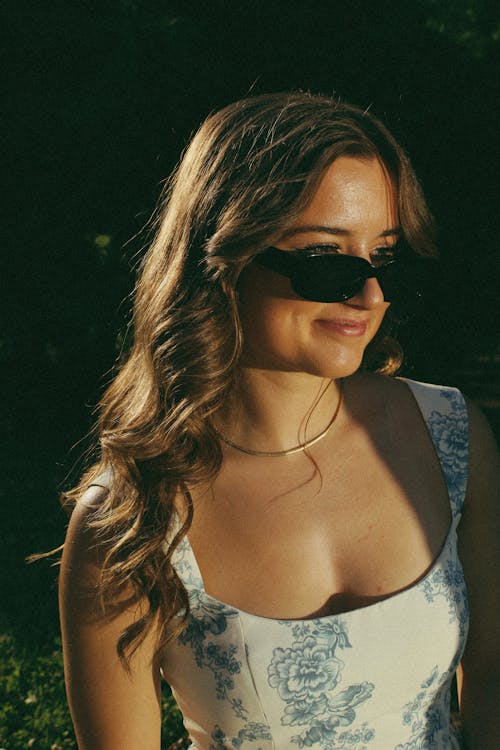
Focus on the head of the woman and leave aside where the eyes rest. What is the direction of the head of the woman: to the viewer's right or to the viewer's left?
to the viewer's right

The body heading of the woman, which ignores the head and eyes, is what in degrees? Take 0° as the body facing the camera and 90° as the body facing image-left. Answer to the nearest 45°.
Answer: approximately 315°
